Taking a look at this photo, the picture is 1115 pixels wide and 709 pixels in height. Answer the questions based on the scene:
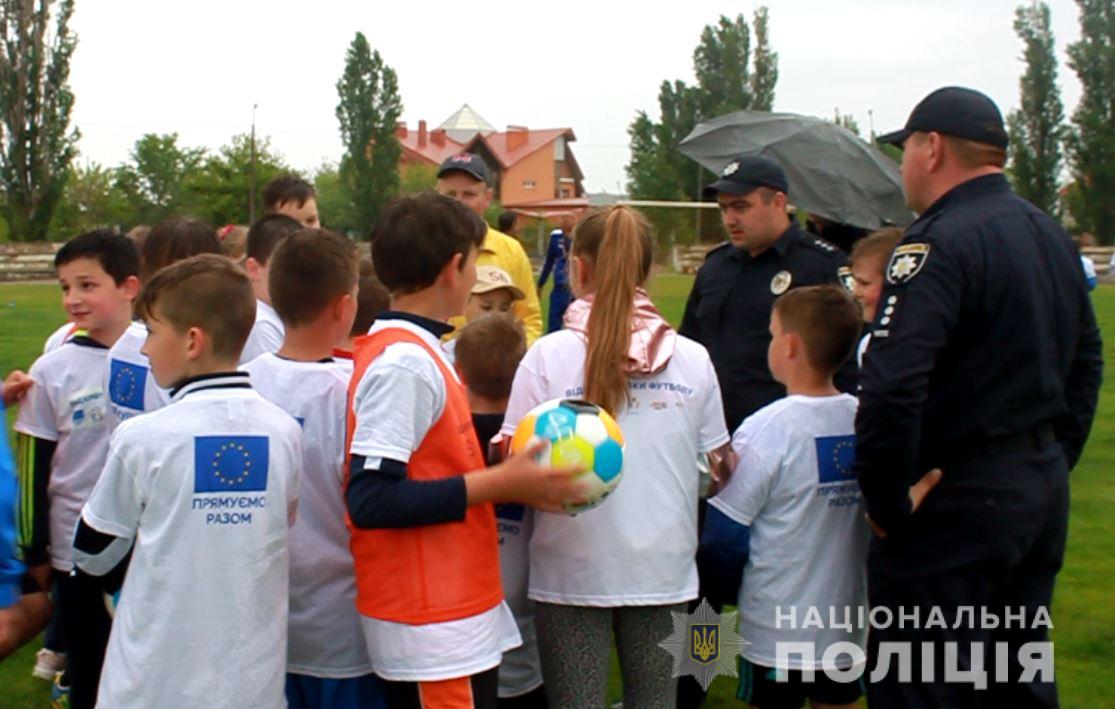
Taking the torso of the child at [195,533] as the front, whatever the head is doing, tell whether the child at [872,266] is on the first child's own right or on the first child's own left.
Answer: on the first child's own right

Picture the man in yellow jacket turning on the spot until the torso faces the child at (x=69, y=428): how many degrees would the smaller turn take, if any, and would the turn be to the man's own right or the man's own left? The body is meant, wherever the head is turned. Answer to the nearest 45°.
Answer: approximately 45° to the man's own right

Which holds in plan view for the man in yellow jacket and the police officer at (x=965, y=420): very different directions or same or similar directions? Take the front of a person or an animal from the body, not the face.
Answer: very different directions

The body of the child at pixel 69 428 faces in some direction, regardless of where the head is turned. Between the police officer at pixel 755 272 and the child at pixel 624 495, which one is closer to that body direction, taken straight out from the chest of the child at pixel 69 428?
the child

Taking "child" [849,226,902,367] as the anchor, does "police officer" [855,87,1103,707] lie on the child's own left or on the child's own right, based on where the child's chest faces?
on the child's own left

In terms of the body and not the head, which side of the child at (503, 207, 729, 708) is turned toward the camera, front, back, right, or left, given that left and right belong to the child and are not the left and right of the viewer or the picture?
back

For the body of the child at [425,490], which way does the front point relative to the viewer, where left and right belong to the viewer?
facing to the right of the viewer

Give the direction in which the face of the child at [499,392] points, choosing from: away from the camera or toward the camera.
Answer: away from the camera
